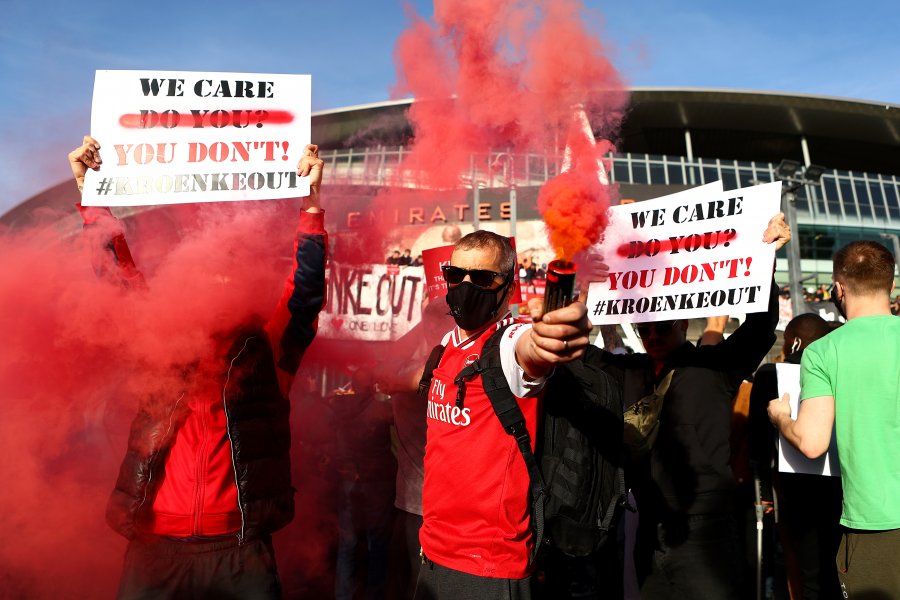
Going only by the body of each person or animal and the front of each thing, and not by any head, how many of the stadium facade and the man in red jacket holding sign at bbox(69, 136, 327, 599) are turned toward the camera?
2

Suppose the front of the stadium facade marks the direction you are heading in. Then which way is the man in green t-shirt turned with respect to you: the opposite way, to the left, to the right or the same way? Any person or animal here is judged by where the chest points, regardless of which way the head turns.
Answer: the opposite way

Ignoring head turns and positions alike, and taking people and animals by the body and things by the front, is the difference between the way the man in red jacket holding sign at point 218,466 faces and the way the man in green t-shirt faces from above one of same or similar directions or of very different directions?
very different directions

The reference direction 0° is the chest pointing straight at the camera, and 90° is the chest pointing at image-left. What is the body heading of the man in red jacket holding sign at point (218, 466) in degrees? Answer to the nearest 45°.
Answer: approximately 0°

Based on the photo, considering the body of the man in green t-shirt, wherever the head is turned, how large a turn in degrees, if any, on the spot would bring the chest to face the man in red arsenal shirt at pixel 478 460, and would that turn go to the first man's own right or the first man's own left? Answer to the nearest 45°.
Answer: approximately 90° to the first man's own left

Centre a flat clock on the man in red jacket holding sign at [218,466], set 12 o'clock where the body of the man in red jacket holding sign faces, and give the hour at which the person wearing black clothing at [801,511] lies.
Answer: The person wearing black clothing is roughly at 9 o'clock from the man in red jacket holding sign.

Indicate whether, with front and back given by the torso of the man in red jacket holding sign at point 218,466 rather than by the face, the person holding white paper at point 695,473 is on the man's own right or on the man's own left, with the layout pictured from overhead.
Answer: on the man's own left

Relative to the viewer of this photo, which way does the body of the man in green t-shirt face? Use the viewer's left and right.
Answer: facing away from the viewer and to the left of the viewer

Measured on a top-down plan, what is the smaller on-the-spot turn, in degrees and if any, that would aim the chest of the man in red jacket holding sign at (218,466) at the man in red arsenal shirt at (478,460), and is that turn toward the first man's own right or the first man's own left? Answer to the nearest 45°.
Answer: approximately 45° to the first man's own left

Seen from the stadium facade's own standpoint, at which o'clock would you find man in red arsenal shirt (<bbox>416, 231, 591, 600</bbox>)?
The man in red arsenal shirt is roughly at 1 o'clock from the stadium facade.

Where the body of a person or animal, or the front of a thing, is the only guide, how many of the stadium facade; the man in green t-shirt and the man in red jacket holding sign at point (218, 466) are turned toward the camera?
2

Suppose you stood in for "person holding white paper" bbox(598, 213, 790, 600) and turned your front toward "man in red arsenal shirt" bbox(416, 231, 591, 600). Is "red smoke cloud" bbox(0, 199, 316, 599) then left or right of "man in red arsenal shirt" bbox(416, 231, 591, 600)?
right
